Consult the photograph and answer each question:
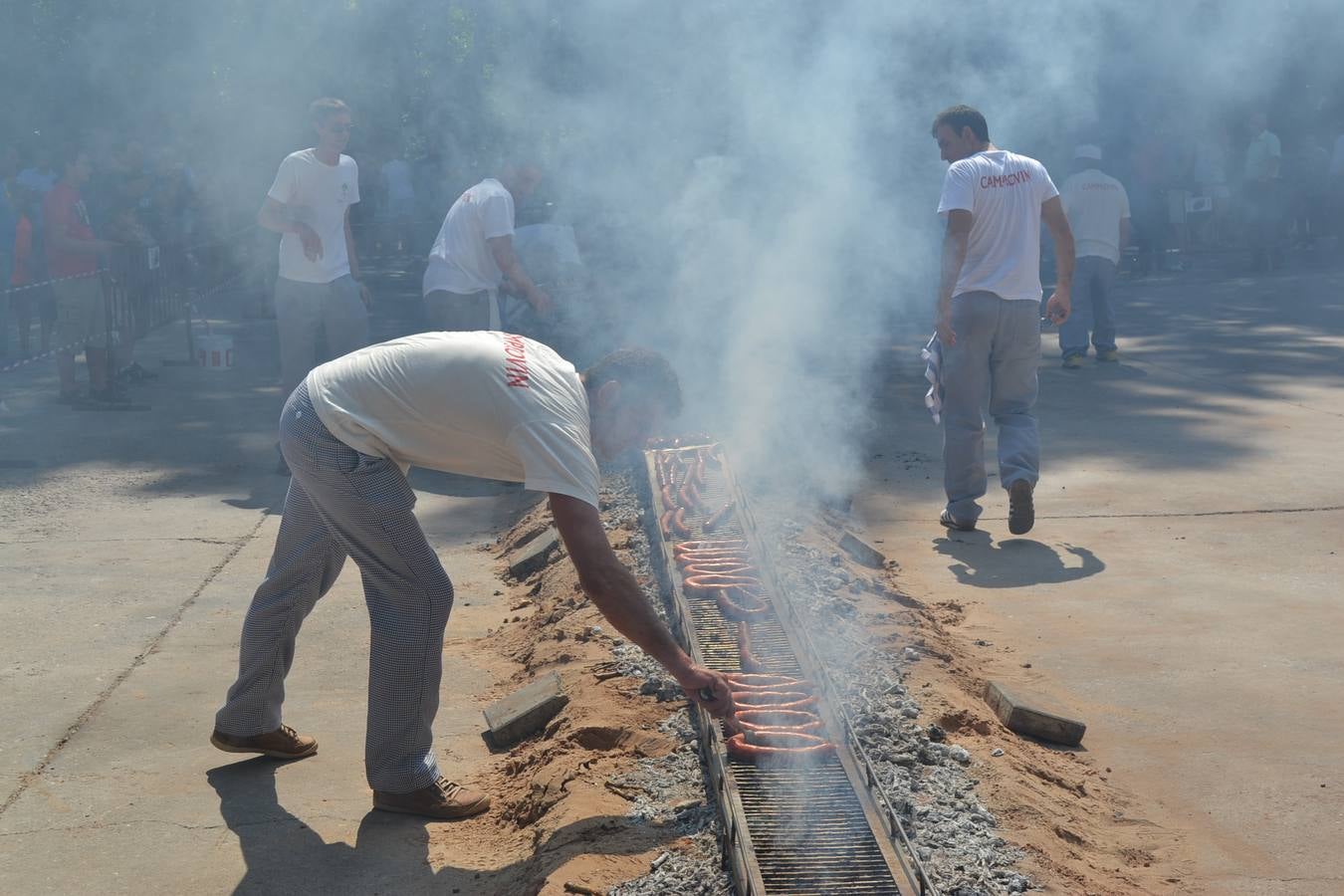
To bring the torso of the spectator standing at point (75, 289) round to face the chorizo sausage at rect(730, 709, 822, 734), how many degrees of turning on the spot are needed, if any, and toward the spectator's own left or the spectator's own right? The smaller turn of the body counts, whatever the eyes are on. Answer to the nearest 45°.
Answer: approximately 90° to the spectator's own right

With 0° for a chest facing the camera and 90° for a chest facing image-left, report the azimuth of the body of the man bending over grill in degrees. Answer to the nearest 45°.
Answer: approximately 270°

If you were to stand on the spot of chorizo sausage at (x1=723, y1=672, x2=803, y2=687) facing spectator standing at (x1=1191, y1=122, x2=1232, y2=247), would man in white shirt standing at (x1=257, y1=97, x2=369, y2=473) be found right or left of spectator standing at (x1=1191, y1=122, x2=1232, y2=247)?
left

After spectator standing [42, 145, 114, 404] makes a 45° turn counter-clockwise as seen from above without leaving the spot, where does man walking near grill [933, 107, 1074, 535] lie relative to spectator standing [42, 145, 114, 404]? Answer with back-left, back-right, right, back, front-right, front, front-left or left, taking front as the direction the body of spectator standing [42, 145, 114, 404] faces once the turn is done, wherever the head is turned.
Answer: right

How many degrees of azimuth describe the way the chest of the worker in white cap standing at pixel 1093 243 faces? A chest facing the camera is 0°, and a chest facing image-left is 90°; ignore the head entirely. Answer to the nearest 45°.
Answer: approximately 180°

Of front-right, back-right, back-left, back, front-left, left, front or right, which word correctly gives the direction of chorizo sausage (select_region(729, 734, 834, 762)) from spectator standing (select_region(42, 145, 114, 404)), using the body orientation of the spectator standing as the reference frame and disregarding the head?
right

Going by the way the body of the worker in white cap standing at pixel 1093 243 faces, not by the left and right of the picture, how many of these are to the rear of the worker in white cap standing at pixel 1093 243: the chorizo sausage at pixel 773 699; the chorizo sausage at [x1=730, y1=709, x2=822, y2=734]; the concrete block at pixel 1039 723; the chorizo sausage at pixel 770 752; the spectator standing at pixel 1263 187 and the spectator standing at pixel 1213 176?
4

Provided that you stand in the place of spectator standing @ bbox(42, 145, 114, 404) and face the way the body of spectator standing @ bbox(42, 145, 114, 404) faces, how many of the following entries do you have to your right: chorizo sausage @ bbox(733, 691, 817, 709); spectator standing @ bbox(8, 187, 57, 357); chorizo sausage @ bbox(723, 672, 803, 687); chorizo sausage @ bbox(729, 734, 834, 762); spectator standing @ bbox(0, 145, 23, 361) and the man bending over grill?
4

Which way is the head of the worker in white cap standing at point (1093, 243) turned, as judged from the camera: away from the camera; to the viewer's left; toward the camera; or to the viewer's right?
away from the camera

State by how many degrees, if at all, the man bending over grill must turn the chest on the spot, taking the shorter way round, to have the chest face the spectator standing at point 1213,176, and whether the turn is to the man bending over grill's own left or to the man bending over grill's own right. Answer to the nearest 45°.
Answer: approximately 45° to the man bending over grill's own left

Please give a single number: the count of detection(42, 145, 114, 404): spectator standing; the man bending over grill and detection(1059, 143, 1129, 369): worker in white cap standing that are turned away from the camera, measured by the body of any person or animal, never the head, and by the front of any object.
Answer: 1

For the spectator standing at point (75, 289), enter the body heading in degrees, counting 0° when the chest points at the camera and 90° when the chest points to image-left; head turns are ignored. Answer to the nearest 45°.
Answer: approximately 270°

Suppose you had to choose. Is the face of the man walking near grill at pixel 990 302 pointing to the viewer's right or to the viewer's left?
to the viewer's left
